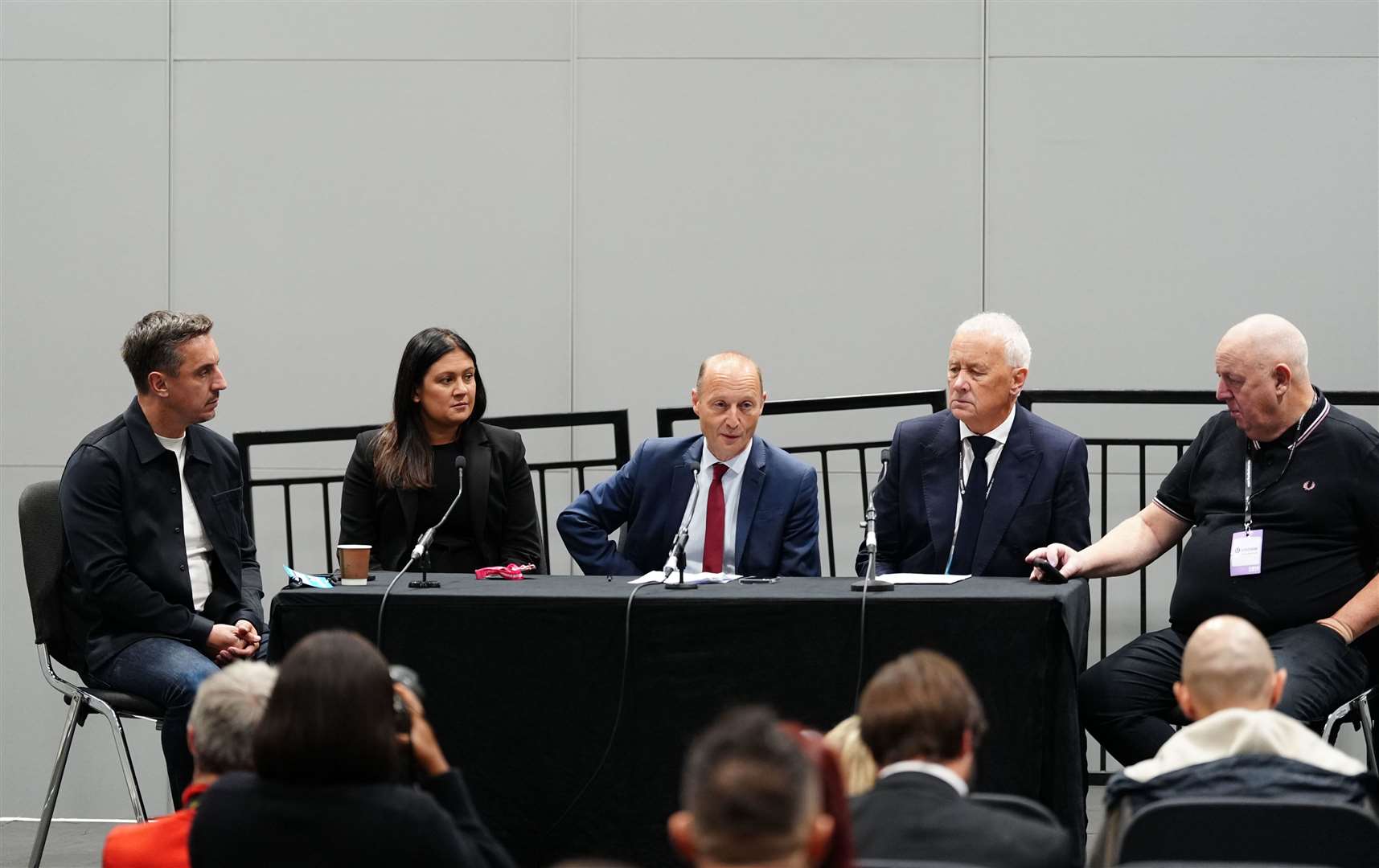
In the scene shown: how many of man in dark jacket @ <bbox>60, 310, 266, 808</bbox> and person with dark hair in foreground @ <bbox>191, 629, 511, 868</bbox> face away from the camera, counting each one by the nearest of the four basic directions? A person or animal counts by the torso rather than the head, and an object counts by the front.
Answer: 1

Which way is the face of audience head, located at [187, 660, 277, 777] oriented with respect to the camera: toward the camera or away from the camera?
away from the camera

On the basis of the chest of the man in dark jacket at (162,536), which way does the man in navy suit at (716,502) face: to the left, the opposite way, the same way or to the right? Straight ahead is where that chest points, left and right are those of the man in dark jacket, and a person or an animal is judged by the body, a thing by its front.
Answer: to the right

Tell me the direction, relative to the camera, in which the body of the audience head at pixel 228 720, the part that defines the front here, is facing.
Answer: away from the camera

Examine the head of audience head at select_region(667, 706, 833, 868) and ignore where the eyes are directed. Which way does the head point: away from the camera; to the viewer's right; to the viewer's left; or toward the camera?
away from the camera

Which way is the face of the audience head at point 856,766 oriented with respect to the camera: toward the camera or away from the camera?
away from the camera

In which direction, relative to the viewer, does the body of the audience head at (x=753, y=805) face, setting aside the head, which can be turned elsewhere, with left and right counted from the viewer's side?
facing away from the viewer

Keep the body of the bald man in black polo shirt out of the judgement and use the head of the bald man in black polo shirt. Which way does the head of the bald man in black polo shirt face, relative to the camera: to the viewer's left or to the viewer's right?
to the viewer's left

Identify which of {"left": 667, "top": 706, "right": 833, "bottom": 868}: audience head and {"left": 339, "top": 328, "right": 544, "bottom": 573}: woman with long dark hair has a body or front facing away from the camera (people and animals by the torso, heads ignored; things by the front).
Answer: the audience head

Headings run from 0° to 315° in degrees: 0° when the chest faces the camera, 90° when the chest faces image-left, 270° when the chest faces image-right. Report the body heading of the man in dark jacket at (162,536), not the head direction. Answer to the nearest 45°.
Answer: approximately 315°
